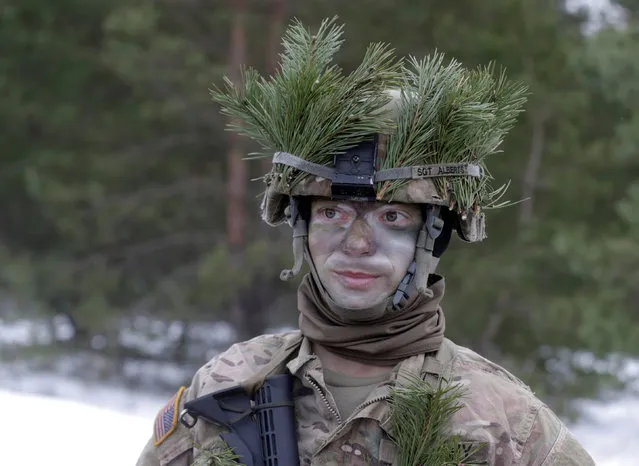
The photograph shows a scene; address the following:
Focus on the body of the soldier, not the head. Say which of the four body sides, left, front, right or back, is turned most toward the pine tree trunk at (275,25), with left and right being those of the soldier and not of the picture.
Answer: back

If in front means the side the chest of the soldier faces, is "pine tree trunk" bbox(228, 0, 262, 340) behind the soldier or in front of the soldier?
behind

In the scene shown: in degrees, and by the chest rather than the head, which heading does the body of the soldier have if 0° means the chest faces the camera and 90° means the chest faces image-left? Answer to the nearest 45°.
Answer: approximately 0°
